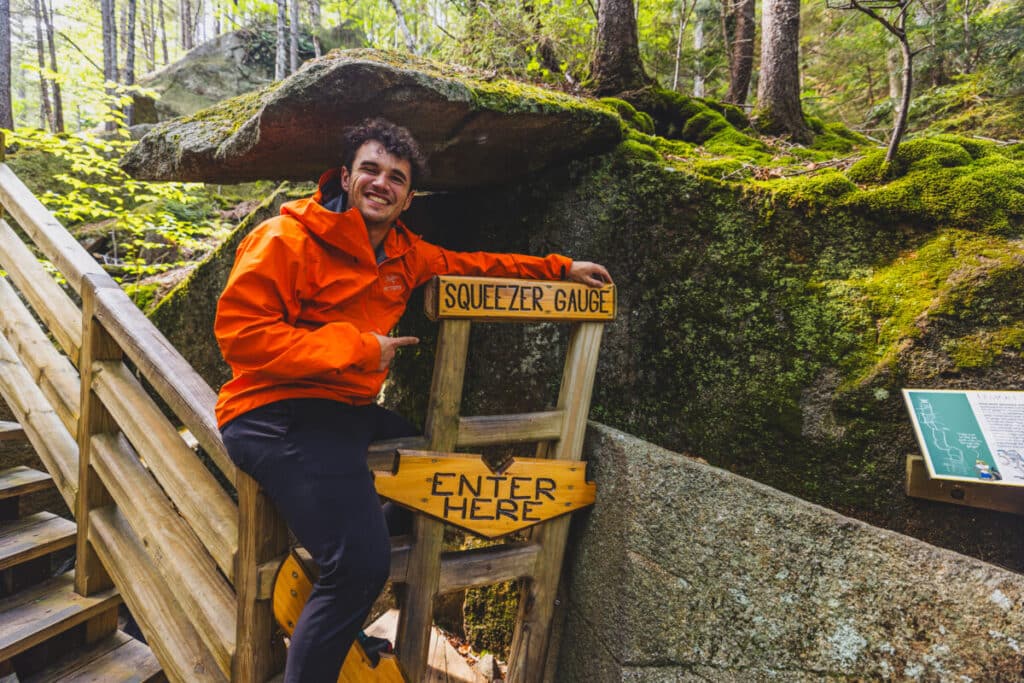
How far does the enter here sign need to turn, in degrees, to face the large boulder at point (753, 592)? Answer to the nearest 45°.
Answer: approximately 90° to its left

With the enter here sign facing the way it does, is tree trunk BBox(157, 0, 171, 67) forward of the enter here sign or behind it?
behind

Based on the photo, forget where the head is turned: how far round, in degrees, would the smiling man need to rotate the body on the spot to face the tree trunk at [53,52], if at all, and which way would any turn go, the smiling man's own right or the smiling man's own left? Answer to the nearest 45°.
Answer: approximately 180°

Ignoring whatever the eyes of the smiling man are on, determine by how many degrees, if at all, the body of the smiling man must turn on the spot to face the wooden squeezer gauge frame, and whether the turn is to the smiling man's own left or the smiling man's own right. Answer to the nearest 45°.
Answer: approximately 90° to the smiling man's own left

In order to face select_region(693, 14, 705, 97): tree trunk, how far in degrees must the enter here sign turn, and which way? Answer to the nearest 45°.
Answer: approximately 180°

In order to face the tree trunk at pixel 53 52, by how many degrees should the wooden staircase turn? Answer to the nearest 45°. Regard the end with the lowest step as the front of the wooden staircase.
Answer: approximately 135° to its left
